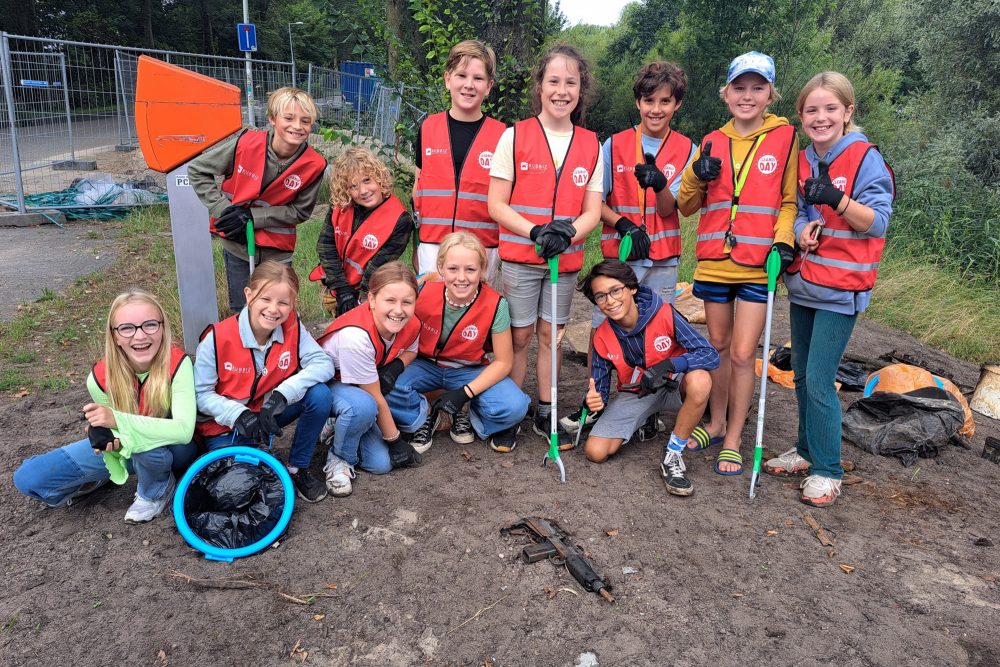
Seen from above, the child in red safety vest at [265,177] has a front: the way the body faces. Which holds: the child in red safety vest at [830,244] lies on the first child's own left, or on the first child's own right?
on the first child's own left

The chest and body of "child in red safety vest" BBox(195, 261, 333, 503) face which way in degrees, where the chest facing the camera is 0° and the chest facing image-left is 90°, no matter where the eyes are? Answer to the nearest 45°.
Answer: approximately 0°

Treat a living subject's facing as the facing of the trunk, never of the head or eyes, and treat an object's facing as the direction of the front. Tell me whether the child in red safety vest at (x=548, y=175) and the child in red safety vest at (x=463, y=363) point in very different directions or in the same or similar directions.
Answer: same or similar directions

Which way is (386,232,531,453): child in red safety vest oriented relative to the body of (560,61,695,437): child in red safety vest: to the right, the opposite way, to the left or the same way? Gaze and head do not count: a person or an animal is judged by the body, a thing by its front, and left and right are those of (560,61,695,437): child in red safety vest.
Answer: the same way

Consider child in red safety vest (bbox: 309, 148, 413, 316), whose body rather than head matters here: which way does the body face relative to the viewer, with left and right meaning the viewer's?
facing the viewer

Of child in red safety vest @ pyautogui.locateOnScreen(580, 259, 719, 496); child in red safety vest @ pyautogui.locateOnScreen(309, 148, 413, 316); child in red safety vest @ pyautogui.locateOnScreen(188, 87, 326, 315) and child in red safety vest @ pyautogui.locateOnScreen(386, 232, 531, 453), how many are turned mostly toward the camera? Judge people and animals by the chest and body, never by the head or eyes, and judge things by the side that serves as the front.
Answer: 4

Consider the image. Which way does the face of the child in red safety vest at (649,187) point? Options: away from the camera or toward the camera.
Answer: toward the camera

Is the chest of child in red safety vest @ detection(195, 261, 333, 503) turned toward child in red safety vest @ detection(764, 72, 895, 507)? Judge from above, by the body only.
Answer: no

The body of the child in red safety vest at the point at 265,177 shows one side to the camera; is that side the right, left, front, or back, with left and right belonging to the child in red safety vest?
front

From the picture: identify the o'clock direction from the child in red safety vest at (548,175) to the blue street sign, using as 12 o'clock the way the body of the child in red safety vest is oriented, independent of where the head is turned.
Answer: The blue street sign is roughly at 5 o'clock from the child in red safety vest.

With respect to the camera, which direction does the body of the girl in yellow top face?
toward the camera

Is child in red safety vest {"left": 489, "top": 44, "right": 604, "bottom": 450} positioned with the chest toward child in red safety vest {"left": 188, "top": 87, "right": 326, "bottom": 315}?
no

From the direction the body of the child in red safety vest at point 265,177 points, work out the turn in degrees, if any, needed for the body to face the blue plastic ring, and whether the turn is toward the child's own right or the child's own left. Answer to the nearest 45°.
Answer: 0° — they already face it
